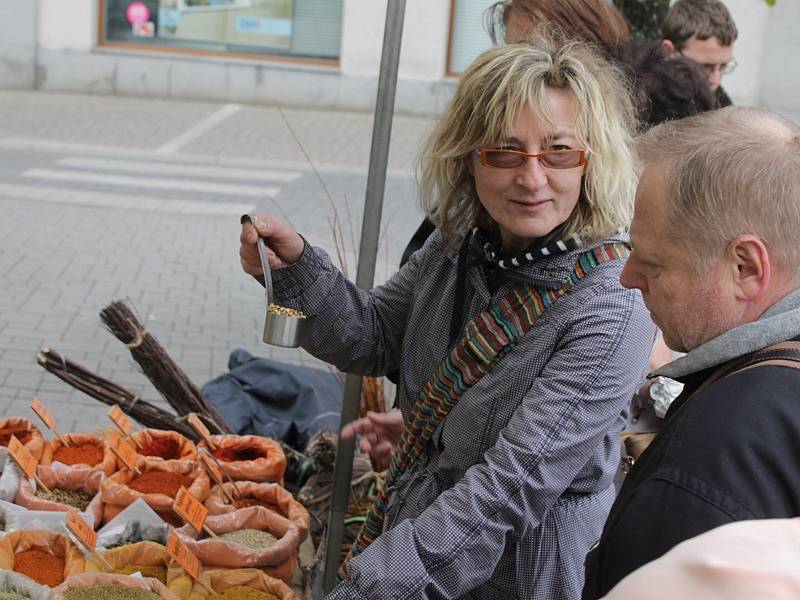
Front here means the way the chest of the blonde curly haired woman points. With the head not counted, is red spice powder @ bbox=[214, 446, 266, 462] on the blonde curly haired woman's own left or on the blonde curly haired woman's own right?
on the blonde curly haired woman's own right

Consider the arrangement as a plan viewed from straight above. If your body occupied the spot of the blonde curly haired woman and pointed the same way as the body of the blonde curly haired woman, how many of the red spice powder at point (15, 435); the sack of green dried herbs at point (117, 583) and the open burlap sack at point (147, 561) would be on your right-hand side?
3

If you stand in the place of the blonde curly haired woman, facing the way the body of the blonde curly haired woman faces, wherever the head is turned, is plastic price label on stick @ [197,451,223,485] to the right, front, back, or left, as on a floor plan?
right

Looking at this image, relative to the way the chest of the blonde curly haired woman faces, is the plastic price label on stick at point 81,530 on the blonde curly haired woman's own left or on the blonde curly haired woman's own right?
on the blonde curly haired woman's own right

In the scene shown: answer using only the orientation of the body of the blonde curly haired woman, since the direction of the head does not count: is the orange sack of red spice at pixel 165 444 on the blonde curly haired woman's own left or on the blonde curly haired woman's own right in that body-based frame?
on the blonde curly haired woman's own right

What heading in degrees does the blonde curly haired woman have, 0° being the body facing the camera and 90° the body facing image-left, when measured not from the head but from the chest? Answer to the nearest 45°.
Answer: approximately 45°

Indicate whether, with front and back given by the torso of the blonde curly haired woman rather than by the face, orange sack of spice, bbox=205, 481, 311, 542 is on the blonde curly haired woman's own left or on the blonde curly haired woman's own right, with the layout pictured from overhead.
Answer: on the blonde curly haired woman's own right

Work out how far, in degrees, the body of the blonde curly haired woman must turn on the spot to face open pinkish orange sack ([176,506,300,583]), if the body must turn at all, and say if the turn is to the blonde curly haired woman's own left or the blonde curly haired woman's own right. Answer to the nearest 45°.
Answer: approximately 90° to the blonde curly haired woman's own right

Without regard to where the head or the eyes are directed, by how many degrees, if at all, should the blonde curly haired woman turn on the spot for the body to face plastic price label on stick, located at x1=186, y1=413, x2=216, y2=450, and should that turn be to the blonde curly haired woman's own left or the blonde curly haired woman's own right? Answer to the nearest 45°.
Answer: approximately 90° to the blonde curly haired woman's own right

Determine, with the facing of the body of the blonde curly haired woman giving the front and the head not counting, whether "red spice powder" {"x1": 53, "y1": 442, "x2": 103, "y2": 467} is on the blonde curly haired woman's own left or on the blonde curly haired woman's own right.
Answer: on the blonde curly haired woman's own right
